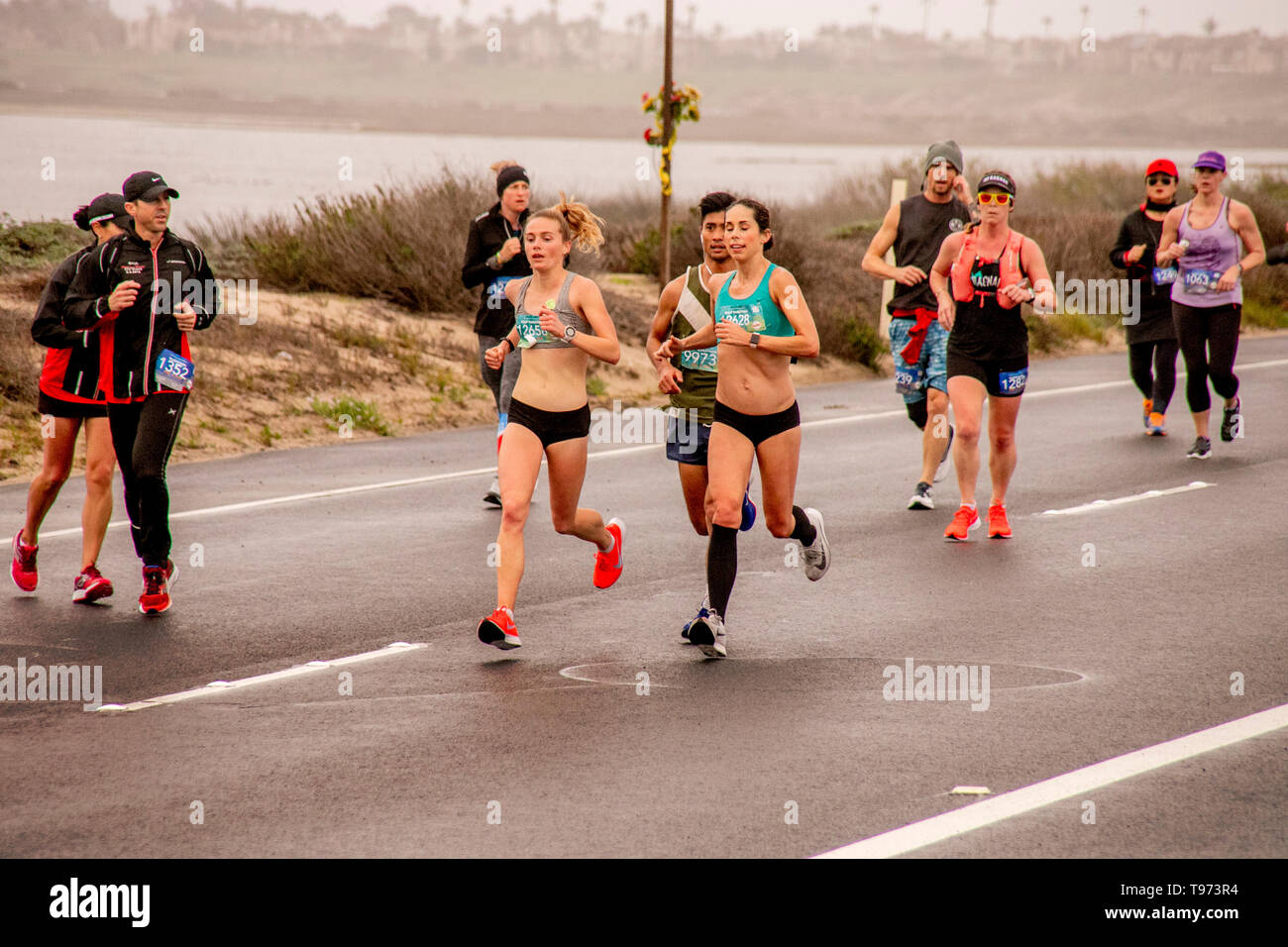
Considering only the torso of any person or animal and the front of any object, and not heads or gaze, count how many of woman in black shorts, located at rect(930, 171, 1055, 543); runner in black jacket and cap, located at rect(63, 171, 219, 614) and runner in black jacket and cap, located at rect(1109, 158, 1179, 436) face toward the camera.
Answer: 3

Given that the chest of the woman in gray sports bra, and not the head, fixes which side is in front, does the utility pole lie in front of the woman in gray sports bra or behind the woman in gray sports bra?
behind

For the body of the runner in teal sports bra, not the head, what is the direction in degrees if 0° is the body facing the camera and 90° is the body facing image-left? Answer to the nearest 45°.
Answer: approximately 45°

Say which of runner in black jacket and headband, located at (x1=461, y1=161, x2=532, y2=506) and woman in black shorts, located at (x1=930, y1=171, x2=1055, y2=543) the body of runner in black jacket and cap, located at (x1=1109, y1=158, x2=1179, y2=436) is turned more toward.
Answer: the woman in black shorts

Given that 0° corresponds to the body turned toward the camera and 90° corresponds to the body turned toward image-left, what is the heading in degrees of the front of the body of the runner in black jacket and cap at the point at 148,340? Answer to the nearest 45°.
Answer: approximately 0°

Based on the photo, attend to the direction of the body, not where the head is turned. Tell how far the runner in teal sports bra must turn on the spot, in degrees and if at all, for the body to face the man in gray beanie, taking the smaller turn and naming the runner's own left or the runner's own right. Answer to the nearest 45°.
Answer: approximately 135° to the runner's own right

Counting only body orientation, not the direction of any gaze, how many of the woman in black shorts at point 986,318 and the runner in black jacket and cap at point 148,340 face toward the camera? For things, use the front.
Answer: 2

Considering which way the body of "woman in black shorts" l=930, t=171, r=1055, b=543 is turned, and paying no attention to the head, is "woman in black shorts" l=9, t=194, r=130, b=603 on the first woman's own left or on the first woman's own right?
on the first woman's own right

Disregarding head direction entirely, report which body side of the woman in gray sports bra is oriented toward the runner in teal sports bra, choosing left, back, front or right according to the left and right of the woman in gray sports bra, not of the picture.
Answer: left

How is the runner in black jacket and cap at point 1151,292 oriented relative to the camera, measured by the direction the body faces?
toward the camera

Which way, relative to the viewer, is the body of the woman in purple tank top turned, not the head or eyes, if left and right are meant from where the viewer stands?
facing the viewer and to the left of the viewer

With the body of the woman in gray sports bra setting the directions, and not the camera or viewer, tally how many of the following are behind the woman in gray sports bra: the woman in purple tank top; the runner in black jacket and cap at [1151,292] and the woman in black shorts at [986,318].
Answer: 3

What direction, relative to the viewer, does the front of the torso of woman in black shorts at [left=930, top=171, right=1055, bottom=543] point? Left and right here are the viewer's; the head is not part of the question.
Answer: facing the viewer

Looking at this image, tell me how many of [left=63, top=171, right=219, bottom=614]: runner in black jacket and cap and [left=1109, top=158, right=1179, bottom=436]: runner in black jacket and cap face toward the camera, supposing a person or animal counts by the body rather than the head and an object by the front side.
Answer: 2
